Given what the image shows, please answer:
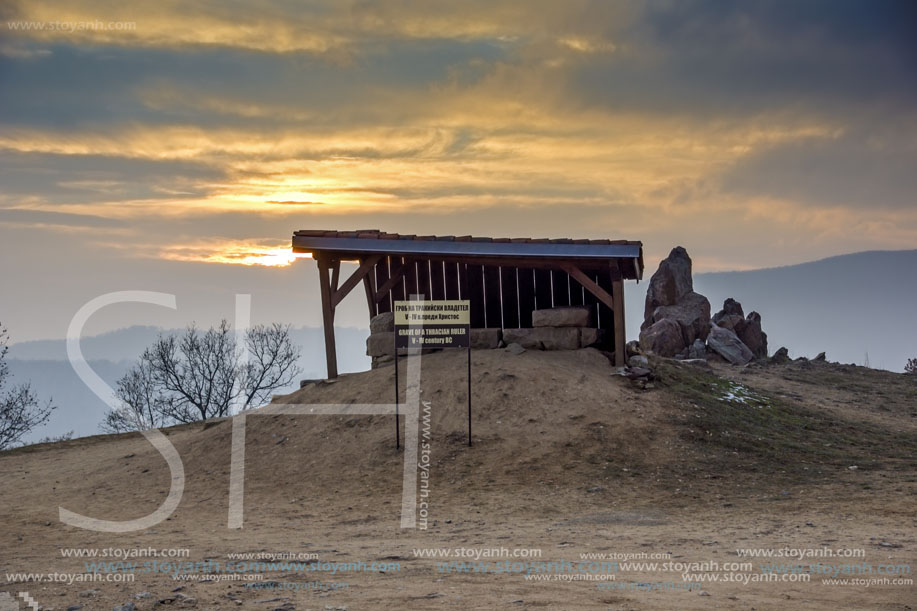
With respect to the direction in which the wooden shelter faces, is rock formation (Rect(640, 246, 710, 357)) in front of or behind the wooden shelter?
behind

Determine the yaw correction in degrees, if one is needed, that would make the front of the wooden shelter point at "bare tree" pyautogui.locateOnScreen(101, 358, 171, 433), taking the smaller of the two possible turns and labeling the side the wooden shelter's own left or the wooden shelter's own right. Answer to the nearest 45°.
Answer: approximately 135° to the wooden shelter's own right

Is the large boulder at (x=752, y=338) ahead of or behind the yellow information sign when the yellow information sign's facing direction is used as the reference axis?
behind

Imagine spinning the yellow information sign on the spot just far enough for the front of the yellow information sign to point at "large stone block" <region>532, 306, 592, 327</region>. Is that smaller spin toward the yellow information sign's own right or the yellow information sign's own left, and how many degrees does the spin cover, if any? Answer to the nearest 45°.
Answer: approximately 135° to the yellow information sign's own left

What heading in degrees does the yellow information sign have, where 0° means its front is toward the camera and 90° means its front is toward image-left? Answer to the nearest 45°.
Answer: approximately 0°

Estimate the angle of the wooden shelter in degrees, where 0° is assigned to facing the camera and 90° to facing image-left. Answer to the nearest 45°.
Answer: approximately 0°

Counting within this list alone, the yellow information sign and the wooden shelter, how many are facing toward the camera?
2

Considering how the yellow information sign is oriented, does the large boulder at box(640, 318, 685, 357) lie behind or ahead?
behind
